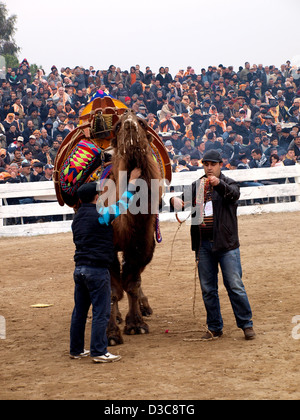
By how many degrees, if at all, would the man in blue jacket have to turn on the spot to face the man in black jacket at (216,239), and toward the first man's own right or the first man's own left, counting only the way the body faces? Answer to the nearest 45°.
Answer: approximately 45° to the first man's own right

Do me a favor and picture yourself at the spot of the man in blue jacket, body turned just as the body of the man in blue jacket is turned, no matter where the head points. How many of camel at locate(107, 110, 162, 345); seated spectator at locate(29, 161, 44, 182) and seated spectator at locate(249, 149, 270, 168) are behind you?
0

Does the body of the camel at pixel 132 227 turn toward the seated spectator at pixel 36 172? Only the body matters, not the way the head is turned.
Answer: no

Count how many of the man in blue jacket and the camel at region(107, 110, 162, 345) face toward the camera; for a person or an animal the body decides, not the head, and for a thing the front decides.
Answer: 1

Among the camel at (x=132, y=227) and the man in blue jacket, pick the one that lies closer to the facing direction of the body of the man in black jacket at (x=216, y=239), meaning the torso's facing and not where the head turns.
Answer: the man in blue jacket

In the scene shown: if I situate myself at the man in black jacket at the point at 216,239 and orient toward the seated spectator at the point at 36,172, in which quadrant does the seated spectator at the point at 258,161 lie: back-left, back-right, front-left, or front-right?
front-right

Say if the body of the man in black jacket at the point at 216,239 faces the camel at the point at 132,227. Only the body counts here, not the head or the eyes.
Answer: no

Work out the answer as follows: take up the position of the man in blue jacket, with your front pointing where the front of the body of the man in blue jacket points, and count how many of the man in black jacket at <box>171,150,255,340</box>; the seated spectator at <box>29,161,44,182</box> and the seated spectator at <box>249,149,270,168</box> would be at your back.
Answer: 0

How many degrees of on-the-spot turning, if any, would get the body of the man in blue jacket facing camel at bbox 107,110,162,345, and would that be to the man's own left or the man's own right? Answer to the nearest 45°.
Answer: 0° — they already face it

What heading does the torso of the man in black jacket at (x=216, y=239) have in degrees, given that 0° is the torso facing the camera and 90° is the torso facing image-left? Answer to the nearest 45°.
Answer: approximately 45°

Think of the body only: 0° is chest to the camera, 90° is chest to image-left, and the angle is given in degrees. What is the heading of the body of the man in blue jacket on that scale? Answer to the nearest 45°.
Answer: approximately 225°

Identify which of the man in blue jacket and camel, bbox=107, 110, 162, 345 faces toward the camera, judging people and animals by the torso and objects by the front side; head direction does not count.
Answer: the camel

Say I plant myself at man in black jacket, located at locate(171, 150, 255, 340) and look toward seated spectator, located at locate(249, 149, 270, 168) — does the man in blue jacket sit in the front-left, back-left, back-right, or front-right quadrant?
back-left

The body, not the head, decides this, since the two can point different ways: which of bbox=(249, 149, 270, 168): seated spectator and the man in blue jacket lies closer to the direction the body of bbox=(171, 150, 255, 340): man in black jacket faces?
the man in blue jacket

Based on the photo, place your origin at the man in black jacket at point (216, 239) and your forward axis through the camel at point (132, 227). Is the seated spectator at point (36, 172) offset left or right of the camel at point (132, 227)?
right

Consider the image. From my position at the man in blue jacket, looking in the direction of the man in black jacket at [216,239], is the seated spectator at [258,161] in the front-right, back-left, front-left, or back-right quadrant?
front-left

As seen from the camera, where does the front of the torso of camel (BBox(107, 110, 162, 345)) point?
toward the camera

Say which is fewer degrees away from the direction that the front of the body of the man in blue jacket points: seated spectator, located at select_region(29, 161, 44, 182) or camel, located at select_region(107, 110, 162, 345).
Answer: the camel

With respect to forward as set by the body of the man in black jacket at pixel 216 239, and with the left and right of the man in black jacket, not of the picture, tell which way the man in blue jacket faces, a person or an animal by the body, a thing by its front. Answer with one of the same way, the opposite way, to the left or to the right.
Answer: the opposite way

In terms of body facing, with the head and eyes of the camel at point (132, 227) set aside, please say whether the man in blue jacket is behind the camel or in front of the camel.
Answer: in front

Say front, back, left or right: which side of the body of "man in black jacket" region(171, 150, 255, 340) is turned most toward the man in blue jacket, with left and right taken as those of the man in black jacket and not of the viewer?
front
